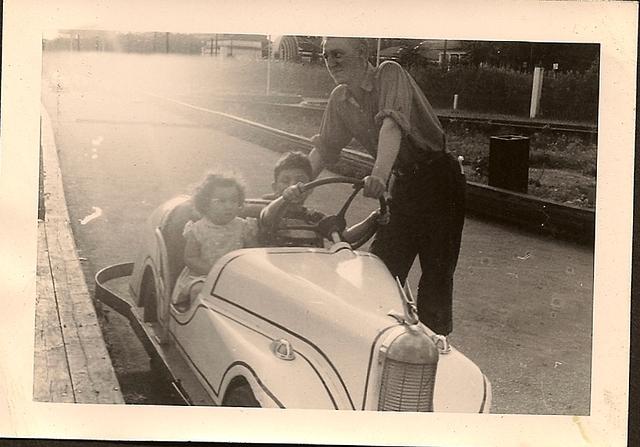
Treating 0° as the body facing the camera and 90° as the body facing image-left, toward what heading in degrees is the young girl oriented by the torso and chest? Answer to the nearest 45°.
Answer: approximately 315°
